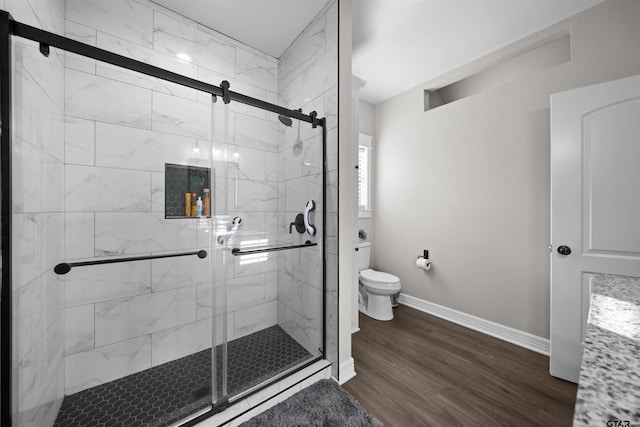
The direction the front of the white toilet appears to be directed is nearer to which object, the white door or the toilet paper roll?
the white door

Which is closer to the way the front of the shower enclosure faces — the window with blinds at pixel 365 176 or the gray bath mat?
the gray bath mat

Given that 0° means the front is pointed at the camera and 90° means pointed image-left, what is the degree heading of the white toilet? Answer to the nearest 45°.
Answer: approximately 315°

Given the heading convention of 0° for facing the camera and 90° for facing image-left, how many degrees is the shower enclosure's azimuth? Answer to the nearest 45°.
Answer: approximately 315°

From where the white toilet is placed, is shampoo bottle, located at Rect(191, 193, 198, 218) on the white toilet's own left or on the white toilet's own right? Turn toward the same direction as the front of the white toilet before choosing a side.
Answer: on the white toilet's own right

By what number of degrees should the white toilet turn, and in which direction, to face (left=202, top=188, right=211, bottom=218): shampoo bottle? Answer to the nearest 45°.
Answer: approximately 90° to its right

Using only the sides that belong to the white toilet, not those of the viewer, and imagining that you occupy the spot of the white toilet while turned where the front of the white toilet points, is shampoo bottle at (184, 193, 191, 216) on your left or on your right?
on your right

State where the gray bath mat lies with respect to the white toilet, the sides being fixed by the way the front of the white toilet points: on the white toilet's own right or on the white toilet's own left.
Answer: on the white toilet's own right
